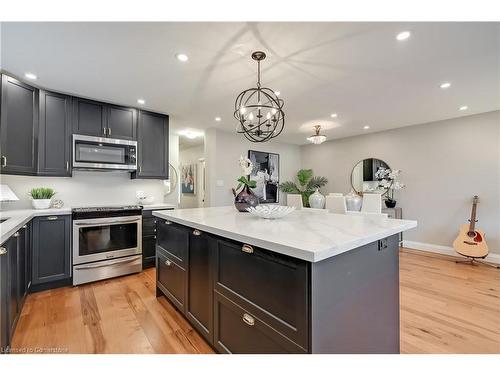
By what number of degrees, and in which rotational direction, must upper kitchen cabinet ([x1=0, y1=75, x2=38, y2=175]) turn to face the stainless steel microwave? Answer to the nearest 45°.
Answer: approximately 45° to its left

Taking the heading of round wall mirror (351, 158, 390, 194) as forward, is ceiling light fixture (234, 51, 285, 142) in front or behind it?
in front

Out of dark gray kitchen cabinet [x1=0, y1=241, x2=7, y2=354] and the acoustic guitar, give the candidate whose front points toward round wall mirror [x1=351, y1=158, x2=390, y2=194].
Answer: the dark gray kitchen cabinet

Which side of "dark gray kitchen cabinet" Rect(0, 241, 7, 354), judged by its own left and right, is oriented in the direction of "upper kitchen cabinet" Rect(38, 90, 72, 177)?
left

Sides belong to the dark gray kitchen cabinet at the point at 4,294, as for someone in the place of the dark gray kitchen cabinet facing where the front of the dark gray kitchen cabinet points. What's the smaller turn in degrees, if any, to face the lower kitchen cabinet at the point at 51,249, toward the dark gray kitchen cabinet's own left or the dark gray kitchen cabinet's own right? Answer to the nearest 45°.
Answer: approximately 90° to the dark gray kitchen cabinet's own left

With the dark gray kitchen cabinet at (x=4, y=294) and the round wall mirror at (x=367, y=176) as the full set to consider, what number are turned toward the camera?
1

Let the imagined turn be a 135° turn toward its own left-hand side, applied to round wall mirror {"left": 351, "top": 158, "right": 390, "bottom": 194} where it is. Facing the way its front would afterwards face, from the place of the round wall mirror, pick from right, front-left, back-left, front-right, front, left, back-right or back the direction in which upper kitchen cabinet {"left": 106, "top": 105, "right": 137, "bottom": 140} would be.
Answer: back

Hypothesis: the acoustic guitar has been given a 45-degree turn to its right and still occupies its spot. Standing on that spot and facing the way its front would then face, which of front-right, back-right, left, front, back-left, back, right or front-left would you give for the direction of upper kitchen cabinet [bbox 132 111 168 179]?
front

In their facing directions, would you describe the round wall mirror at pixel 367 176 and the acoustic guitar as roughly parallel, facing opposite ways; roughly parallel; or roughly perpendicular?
roughly parallel

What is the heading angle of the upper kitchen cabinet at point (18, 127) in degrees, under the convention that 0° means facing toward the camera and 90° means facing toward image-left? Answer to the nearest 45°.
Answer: approximately 315°

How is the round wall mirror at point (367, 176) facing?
toward the camera

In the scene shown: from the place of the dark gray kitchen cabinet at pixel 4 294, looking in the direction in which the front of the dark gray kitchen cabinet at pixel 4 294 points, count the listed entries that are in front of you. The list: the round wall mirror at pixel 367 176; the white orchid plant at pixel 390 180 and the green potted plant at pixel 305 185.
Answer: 3

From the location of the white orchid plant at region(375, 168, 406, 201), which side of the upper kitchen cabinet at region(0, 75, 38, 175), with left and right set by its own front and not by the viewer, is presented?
front

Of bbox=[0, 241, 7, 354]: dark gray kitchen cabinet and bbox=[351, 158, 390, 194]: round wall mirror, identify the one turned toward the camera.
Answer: the round wall mirror

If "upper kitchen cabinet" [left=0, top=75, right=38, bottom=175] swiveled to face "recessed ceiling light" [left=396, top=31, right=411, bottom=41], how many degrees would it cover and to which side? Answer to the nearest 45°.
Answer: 0° — it already faces it

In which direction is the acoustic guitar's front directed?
toward the camera

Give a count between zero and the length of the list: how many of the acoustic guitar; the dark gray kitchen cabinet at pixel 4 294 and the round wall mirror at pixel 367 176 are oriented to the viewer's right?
1

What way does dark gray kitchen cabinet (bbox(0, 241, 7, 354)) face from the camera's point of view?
to the viewer's right

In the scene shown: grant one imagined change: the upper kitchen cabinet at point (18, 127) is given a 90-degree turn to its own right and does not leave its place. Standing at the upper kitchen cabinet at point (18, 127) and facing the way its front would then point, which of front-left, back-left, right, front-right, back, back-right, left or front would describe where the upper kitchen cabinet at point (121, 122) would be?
back-left
